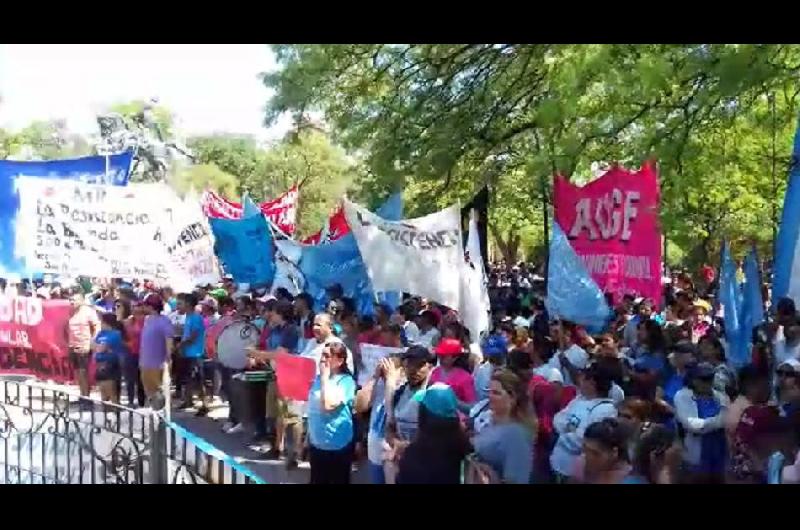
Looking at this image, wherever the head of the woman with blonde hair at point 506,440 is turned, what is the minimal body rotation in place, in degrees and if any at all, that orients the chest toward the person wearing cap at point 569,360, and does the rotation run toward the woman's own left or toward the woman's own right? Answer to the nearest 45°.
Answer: approximately 90° to the woman's own right

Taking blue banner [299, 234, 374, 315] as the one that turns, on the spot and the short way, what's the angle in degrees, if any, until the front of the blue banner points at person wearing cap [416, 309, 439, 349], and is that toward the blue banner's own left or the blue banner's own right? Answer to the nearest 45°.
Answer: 0° — it already faces them

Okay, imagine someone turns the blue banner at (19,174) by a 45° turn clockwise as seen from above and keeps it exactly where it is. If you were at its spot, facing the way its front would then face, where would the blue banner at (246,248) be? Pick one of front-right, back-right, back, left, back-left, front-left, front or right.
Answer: back

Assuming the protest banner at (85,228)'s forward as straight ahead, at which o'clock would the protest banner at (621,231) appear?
the protest banner at (621,231) is roughly at 9 o'clock from the protest banner at (85,228).

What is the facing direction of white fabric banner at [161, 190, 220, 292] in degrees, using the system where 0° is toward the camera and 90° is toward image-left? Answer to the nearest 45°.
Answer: approximately 0°

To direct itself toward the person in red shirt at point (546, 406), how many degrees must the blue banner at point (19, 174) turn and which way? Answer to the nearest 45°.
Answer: approximately 45° to its left
